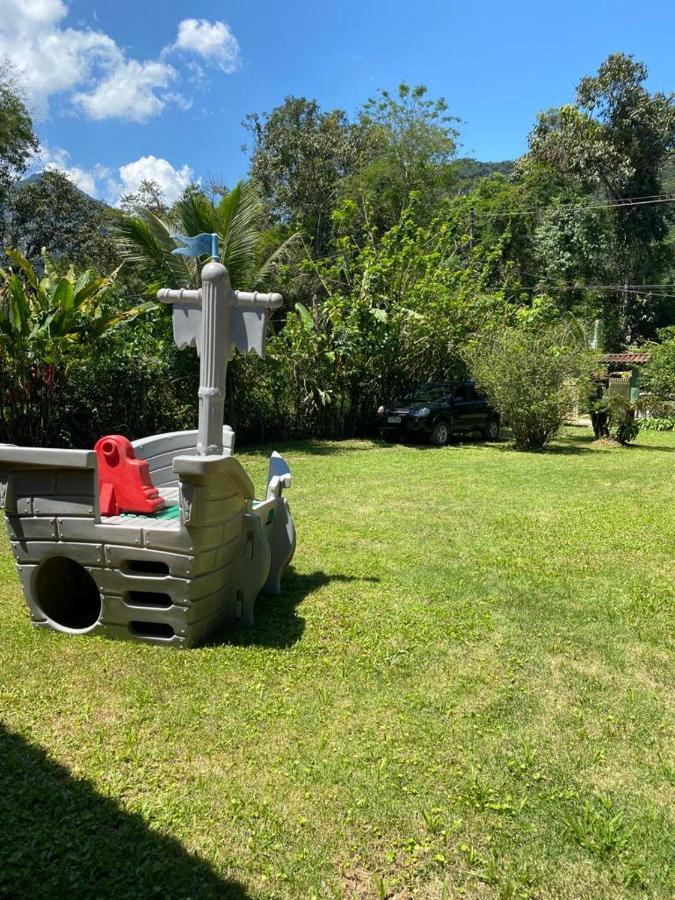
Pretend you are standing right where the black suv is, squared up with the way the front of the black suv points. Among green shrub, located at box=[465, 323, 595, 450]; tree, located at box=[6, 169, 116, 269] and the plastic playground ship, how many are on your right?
1

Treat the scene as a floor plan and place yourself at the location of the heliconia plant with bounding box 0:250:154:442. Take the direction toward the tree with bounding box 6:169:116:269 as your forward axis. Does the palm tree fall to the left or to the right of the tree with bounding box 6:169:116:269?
right

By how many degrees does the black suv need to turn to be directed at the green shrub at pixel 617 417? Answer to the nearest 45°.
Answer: approximately 135° to its left

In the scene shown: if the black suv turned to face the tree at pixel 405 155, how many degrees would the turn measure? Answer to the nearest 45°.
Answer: approximately 135° to its right

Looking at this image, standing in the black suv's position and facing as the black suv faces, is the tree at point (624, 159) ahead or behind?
behind

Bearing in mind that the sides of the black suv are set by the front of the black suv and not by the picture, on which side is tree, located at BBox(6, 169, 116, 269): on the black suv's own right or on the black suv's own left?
on the black suv's own right

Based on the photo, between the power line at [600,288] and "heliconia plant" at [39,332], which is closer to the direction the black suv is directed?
the heliconia plant

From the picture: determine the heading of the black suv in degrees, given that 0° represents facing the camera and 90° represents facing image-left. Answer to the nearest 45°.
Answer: approximately 45°

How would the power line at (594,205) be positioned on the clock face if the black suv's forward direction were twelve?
The power line is roughly at 5 o'clock from the black suv.

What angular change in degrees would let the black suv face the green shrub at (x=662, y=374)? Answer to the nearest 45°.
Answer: approximately 180°
